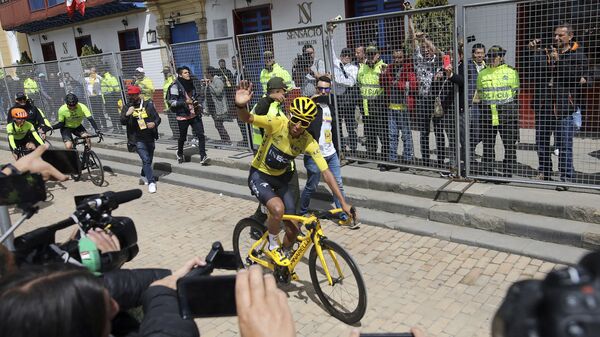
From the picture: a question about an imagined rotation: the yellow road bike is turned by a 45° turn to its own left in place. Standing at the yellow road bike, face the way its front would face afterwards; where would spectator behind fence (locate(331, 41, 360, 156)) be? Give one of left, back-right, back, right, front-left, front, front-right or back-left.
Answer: left

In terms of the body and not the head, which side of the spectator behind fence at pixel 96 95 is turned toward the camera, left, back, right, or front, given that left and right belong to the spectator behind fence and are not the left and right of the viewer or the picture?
front

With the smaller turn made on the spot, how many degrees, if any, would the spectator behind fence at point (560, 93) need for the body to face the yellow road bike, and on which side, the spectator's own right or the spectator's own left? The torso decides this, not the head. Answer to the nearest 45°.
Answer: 0° — they already face it

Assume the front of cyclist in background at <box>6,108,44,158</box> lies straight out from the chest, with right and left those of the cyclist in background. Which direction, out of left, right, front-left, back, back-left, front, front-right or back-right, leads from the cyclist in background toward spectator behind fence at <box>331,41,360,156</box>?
front

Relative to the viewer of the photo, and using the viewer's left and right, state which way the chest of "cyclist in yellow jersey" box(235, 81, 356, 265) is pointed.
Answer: facing the viewer and to the right of the viewer

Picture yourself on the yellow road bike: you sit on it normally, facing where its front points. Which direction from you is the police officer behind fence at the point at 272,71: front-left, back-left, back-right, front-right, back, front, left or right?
back-left

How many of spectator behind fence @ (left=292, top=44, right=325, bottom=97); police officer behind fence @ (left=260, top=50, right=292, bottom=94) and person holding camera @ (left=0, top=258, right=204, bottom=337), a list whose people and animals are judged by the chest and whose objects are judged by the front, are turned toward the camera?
2

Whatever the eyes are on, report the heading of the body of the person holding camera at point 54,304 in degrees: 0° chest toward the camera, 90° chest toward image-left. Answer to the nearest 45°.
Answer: approximately 225°

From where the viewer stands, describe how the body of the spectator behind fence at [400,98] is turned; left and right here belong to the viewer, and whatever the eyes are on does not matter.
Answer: facing the viewer

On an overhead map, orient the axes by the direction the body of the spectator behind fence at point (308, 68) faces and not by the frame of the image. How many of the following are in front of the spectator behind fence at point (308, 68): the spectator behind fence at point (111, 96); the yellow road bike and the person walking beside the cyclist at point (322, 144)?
2

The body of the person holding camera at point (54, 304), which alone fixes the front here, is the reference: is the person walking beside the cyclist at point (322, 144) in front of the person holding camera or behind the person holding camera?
in front

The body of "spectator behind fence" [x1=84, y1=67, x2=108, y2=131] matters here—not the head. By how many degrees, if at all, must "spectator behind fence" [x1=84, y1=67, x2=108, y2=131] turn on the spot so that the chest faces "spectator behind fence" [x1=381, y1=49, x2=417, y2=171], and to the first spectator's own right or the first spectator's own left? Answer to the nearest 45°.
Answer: approximately 45° to the first spectator's own left

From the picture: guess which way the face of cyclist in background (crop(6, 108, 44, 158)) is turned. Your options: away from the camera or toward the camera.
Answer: toward the camera

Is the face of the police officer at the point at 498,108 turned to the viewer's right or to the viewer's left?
to the viewer's left

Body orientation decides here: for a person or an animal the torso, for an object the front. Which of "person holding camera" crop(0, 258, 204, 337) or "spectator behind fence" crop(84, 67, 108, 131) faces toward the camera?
the spectator behind fence

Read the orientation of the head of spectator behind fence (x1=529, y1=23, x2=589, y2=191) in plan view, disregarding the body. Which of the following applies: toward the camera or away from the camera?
toward the camera

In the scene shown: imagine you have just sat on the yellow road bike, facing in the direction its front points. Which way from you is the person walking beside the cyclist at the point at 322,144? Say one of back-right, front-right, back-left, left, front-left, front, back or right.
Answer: back-left

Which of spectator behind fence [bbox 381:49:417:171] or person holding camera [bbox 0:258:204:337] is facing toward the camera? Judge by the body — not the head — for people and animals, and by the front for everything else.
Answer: the spectator behind fence

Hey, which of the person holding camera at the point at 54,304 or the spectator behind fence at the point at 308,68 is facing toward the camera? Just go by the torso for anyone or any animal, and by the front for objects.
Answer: the spectator behind fence

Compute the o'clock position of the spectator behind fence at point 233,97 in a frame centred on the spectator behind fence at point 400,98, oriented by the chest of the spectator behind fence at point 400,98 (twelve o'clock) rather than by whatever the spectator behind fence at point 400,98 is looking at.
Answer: the spectator behind fence at point 233,97 is roughly at 4 o'clock from the spectator behind fence at point 400,98.
